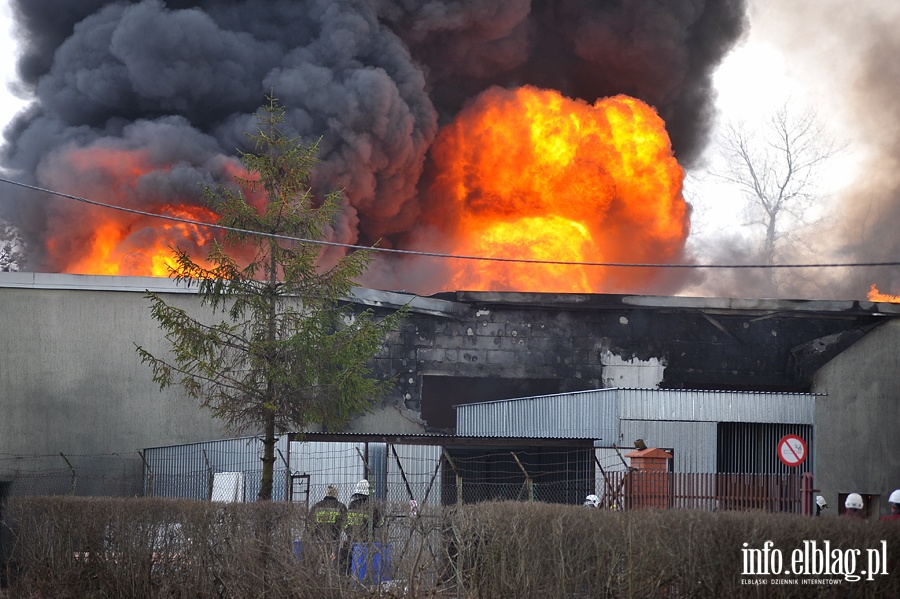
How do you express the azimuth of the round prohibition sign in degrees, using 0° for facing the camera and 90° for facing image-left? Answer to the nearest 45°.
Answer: approximately 0°

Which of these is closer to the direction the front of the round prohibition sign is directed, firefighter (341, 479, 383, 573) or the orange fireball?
the firefighter

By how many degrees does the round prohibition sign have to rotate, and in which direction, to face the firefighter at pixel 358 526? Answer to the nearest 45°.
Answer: approximately 45° to its right

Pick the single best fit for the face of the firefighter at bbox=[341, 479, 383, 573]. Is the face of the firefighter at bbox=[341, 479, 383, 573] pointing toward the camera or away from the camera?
away from the camera

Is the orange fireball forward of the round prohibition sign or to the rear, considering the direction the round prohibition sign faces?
to the rear

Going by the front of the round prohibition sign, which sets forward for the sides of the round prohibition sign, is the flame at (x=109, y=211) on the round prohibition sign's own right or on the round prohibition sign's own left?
on the round prohibition sign's own right

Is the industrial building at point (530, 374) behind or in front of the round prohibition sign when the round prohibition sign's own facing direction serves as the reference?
behind

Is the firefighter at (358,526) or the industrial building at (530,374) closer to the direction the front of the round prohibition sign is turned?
the firefighter
